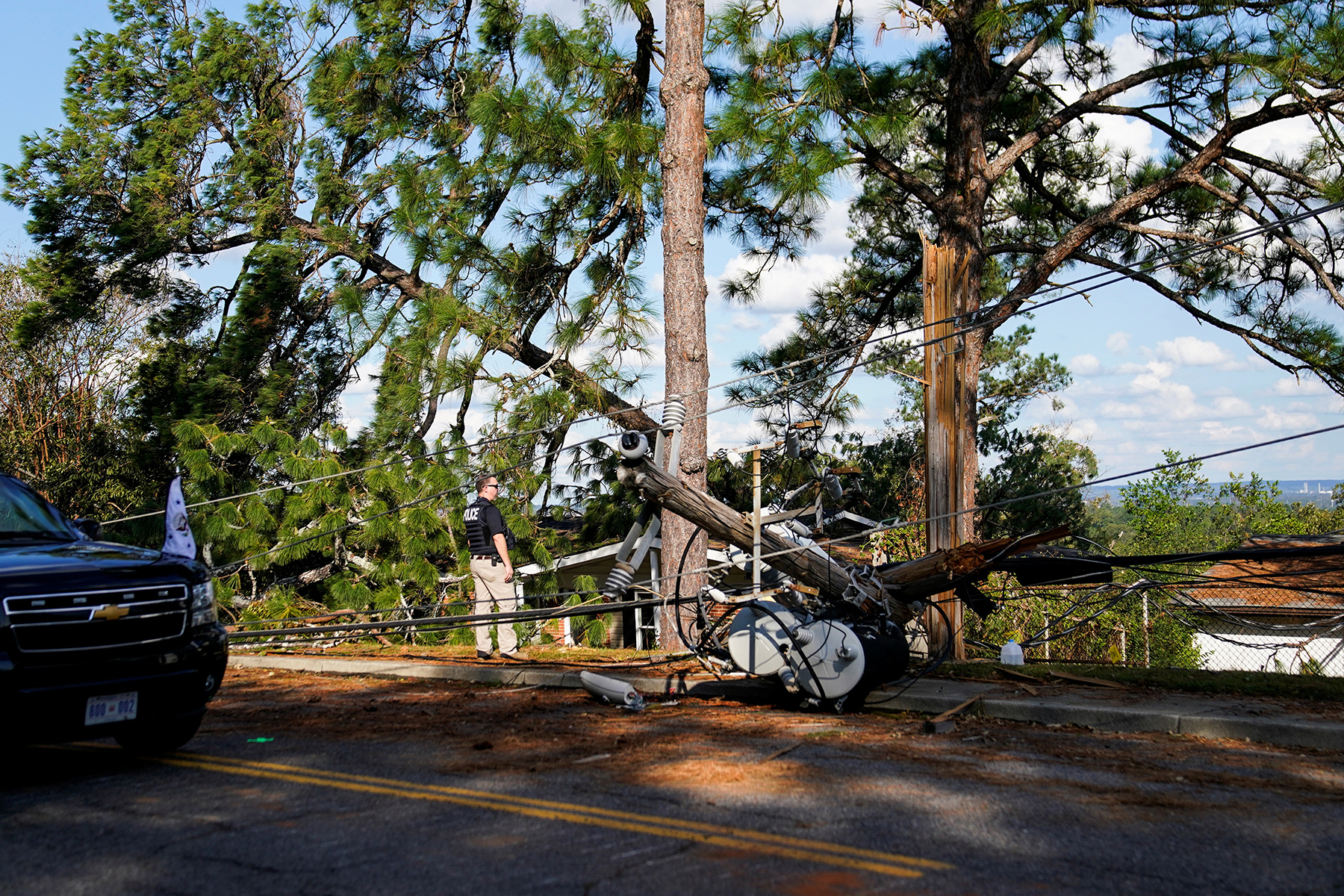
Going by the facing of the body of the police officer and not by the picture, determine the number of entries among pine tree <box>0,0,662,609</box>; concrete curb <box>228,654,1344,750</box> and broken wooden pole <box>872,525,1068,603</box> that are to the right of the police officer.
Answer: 2

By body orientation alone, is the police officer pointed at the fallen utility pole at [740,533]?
no

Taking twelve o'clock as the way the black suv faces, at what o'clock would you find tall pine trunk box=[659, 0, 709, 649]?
The tall pine trunk is roughly at 9 o'clock from the black suv.

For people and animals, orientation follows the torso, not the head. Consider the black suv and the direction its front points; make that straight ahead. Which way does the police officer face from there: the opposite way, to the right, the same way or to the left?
to the left

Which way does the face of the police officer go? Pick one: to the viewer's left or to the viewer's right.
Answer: to the viewer's right

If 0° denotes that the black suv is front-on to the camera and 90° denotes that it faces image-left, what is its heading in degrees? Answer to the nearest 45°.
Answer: approximately 315°

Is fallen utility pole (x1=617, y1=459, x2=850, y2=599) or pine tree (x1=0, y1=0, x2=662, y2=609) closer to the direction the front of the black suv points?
the fallen utility pole

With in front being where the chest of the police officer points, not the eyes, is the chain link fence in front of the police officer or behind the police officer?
in front

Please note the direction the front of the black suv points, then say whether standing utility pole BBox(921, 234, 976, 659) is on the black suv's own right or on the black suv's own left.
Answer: on the black suv's own left

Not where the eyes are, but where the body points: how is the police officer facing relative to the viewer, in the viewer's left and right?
facing away from the viewer and to the right of the viewer

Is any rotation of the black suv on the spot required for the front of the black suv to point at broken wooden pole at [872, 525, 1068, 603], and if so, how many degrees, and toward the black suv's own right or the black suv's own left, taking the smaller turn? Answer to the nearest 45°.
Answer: approximately 45° to the black suv's own left

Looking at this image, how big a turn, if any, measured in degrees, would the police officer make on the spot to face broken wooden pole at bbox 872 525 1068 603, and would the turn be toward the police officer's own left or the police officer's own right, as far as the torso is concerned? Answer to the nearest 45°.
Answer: approximately 90° to the police officer's own right

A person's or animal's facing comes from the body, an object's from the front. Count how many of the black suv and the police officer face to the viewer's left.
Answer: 0

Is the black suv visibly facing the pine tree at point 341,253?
no

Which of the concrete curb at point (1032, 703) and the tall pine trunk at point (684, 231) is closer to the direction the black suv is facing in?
the concrete curb
